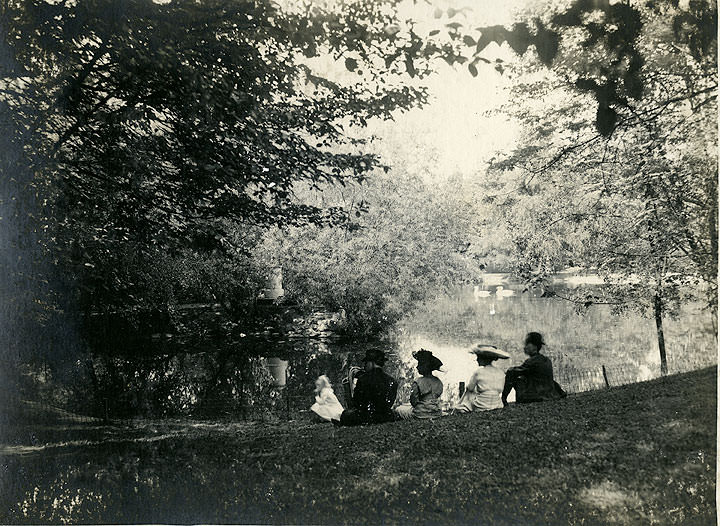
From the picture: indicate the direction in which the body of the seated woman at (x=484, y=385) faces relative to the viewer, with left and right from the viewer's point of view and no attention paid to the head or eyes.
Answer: facing away from the viewer and to the left of the viewer

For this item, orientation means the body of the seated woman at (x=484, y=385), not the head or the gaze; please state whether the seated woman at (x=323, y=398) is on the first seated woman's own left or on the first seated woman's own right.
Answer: on the first seated woman's own left
